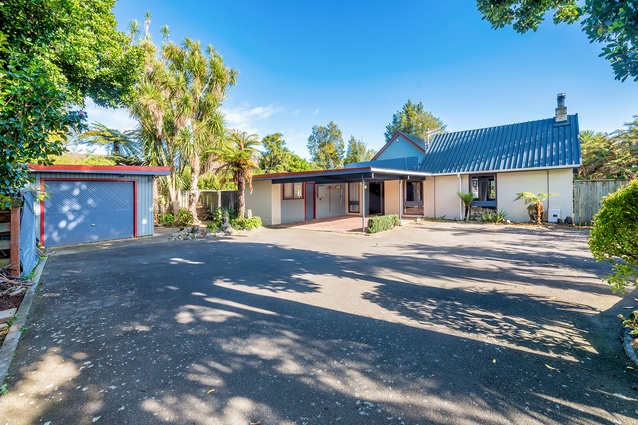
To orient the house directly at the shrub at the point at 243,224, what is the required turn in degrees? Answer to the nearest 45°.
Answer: approximately 45° to its right

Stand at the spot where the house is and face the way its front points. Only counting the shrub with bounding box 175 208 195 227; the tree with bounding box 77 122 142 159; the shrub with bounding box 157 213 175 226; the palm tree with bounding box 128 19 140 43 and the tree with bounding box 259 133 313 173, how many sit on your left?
0

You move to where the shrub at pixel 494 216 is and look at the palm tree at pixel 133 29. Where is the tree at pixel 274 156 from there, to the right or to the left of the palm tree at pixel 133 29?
right

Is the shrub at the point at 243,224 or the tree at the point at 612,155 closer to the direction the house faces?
the shrub

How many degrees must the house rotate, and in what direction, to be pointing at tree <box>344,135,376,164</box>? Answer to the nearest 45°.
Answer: approximately 180°

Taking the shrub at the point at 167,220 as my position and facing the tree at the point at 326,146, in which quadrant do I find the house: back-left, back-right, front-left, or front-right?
front-right

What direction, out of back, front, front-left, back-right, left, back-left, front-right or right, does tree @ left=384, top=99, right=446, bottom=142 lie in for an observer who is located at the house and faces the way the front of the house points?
back

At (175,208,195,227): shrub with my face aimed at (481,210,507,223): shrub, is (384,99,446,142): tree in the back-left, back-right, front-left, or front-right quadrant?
front-left

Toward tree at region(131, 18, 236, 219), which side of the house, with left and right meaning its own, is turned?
right

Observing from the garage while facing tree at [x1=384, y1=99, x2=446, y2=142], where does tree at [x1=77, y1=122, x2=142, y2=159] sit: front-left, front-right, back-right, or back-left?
front-left

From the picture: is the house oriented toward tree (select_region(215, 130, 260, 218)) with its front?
no

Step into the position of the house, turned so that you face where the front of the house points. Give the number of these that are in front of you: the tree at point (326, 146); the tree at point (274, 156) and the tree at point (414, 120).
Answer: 0

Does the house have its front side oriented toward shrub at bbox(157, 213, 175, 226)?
no

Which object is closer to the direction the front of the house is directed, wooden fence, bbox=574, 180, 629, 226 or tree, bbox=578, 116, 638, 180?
the wooden fence

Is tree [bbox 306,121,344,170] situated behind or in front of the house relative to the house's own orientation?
behind

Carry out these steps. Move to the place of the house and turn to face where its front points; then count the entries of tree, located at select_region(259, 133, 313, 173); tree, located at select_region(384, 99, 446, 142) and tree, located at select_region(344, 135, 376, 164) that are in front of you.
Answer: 0

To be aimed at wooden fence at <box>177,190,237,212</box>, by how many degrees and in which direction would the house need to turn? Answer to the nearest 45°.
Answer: approximately 90° to its right

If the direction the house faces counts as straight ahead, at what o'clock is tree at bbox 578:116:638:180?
The tree is roughly at 8 o'clock from the house.

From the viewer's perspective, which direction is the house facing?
toward the camera
